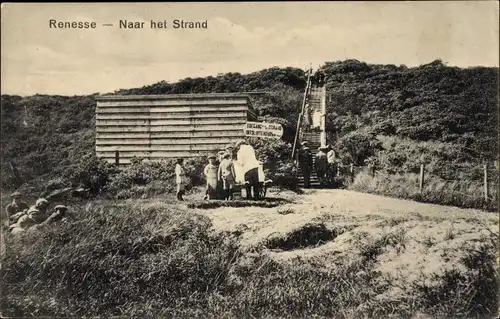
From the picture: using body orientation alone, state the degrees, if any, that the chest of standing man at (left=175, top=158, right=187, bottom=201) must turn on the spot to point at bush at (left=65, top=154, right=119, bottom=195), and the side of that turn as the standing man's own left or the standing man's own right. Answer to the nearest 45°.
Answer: approximately 180°

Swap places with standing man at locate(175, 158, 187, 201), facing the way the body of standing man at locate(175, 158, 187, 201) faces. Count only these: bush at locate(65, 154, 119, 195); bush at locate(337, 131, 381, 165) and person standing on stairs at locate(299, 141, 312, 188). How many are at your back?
1

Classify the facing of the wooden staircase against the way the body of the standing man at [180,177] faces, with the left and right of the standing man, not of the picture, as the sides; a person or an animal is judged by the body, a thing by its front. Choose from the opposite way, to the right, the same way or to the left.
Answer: to the right

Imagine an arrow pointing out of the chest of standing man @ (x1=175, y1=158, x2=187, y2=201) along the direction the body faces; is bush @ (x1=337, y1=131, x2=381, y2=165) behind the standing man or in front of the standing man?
in front

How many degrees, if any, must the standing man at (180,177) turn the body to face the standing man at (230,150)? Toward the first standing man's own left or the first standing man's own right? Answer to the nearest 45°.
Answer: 0° — they already face them

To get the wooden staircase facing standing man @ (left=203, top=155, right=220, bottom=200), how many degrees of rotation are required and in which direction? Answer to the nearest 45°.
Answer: approximately 90° to its right

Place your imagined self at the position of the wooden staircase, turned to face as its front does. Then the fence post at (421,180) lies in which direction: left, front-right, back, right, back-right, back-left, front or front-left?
left

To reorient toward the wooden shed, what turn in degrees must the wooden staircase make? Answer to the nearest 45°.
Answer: approximately 90° to its right
